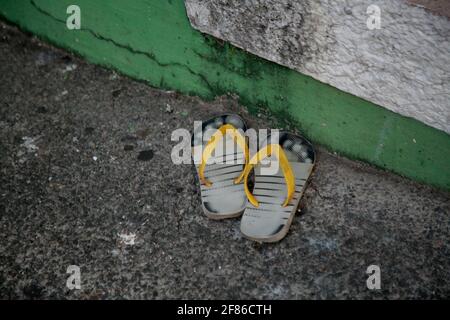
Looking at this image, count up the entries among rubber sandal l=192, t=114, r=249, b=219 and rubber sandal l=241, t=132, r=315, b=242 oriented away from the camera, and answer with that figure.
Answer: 2

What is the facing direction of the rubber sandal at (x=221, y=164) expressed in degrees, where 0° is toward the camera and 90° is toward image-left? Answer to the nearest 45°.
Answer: approximately 180°

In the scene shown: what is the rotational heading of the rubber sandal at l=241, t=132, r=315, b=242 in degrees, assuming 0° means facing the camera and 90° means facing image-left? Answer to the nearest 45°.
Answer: approximately 180°
